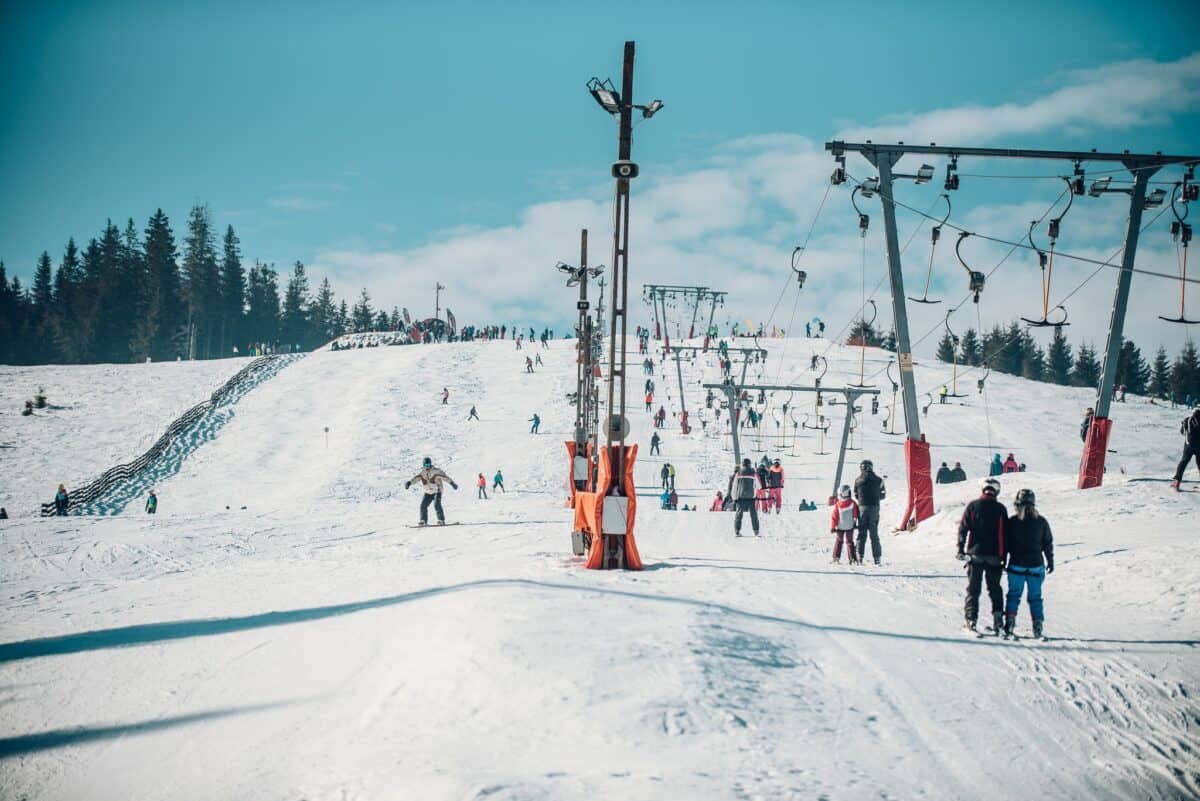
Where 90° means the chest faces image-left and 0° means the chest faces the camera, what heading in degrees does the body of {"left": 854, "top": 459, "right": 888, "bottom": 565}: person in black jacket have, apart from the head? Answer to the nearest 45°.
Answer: approximately 180°

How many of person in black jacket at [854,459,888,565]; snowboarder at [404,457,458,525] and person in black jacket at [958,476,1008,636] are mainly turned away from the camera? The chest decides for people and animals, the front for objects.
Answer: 2

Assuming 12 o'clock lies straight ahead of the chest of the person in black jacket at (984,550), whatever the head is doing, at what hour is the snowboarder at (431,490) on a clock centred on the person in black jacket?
The snowboarder is roughly at 10 o'clock from the person in black jacket.

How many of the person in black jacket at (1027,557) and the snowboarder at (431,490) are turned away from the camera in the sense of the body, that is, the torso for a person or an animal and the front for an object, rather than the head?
1

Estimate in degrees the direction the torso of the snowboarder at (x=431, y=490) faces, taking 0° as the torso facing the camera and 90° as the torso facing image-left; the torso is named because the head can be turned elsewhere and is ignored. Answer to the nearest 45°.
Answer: approximately 0°

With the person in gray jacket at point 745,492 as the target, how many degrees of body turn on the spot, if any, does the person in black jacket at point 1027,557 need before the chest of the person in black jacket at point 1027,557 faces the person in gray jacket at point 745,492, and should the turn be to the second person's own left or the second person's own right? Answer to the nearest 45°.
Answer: approximately 45° to the second person's own left

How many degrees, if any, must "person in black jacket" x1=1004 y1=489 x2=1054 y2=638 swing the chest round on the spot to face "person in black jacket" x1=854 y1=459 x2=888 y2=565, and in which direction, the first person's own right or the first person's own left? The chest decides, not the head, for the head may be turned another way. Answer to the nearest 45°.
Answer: approximately 45° to the first person's own left

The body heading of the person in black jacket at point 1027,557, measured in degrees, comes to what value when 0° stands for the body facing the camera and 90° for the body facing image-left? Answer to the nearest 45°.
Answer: approximately 180°

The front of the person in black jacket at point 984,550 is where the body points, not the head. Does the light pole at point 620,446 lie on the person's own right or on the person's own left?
on the person's own left

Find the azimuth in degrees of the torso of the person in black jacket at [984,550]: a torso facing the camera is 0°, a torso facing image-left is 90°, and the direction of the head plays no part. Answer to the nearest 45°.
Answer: approximately 180°

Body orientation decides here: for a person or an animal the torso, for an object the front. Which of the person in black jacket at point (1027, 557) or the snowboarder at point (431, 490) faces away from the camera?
the person in black jacket
